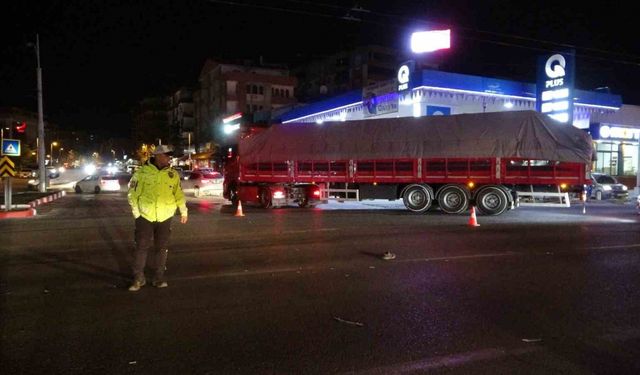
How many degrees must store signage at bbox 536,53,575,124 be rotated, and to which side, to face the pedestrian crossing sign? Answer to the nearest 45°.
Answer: approximately 45° to its right

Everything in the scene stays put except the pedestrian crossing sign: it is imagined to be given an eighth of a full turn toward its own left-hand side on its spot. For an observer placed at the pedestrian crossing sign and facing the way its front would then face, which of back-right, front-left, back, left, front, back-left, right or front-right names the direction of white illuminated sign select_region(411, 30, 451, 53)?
front-left

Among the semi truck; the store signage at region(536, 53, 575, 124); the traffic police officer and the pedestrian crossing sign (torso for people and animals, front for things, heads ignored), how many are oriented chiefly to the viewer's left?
1

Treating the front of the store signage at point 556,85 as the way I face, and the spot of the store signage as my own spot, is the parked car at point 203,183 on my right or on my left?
on my right

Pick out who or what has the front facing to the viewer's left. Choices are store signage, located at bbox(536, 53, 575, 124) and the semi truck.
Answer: the semi truck

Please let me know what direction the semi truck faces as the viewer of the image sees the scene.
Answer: facing to the left of the viewer

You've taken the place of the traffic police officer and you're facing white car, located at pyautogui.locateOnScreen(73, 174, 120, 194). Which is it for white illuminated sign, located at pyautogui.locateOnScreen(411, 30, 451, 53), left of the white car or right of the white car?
right

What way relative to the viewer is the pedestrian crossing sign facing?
toward the camera

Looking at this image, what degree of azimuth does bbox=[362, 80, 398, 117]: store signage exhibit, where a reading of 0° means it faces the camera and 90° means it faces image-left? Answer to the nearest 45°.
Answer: approximately 45°

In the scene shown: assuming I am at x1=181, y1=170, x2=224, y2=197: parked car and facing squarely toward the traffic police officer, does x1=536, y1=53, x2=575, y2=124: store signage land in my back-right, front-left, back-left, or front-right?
front-left

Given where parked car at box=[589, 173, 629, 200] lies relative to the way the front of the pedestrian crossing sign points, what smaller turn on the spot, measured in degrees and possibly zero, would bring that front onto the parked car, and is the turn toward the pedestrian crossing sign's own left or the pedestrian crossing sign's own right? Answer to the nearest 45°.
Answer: approximately 90° to the pedestrian crossing sign's own left

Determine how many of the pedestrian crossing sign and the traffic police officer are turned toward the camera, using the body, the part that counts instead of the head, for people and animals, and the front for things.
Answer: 2

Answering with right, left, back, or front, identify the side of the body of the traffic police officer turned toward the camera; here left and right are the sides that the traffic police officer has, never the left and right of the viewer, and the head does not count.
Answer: front

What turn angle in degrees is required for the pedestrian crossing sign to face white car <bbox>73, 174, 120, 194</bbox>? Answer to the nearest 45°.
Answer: approximately 180°
